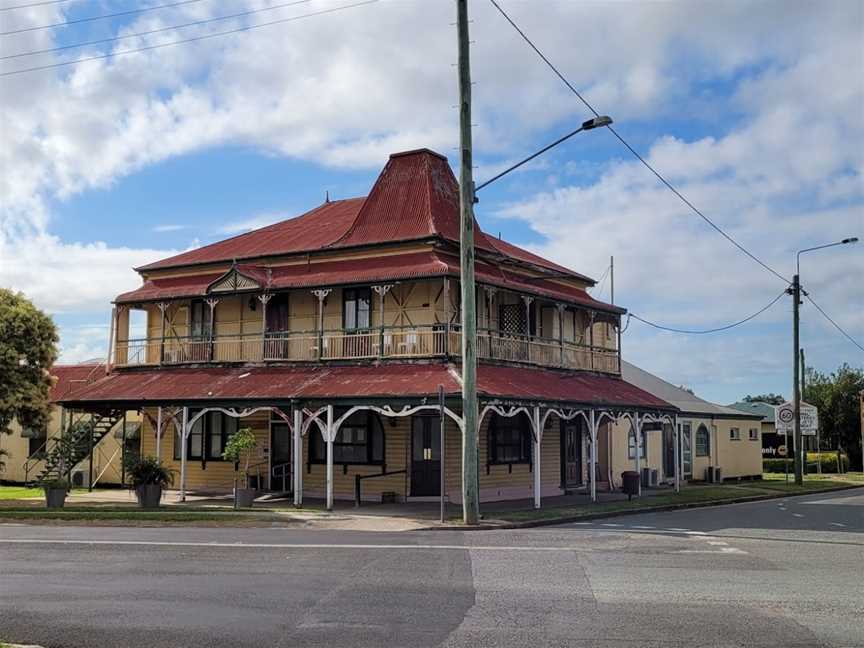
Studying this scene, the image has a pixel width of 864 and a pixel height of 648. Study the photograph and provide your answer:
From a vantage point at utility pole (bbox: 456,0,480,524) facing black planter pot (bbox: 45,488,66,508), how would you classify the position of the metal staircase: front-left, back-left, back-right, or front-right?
front-right

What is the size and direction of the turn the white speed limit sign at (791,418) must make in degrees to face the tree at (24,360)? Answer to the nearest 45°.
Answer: approximately 45° to its right

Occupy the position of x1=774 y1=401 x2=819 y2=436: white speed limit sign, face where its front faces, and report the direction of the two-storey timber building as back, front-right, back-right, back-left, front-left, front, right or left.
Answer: front-right

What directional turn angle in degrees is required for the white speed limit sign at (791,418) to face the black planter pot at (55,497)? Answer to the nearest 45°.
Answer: approximately 45° to its right

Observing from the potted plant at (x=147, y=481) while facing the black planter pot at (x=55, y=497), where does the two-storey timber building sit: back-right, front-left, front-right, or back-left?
back-right

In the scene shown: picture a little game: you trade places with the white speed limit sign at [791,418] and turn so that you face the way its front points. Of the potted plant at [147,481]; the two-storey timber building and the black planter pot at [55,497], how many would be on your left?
0

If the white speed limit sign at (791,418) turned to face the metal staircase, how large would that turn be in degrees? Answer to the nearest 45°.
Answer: approximately 45° to its right

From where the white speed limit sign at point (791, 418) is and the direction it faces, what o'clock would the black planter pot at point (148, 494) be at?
The black planter pot is roughly at 1 o'clock from the white speed limit sign.

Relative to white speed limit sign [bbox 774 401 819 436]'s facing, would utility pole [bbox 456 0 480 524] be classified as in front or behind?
in front

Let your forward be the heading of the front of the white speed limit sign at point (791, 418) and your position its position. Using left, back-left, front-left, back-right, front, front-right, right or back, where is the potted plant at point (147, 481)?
front-right

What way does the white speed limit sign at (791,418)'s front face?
toward the camera

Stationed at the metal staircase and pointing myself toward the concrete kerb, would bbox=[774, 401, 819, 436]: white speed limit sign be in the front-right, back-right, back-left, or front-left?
front-left
